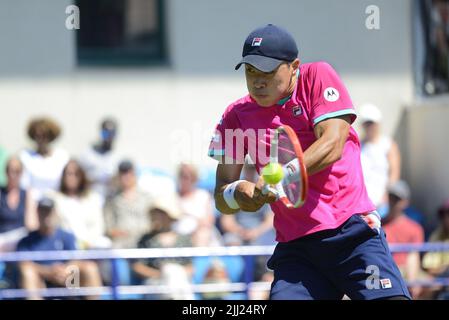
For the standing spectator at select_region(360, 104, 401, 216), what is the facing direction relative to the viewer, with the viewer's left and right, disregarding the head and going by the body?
facing the viewer and to the left of the viewer

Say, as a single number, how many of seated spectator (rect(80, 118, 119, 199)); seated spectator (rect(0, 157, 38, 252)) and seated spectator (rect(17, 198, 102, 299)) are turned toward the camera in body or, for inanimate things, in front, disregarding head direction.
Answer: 3

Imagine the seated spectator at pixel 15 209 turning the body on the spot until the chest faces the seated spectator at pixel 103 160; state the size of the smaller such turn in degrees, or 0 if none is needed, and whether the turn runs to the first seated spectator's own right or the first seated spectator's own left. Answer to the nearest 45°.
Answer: approximately 135° to the first seated spectator's own left

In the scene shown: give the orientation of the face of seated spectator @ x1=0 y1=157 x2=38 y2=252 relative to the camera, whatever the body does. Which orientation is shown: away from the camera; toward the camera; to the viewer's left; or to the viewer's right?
toward the camera

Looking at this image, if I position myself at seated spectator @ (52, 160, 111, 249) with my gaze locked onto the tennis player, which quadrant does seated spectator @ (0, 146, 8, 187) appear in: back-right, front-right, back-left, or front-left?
back-right

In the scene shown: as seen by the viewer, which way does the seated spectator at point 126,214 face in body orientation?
toward the camera

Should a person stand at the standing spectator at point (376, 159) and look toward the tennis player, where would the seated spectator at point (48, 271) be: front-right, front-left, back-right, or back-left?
front-right

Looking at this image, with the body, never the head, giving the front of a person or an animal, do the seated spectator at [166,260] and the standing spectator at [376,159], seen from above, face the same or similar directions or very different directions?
same or similar directions

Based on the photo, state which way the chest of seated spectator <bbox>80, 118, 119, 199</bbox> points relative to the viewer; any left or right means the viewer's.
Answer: facing the viewer

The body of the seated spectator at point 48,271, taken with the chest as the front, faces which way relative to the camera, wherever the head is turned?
toward the camera

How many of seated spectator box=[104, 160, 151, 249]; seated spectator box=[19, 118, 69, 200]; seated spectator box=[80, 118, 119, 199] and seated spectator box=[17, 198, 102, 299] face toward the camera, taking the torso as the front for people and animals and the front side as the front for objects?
4

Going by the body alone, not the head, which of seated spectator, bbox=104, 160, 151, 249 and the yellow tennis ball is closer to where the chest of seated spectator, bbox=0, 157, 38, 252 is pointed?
the yellow tennis ball

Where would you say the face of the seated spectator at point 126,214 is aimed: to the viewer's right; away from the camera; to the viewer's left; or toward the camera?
toward the camera

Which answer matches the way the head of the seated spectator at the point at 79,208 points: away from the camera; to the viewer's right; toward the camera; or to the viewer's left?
toward the camera

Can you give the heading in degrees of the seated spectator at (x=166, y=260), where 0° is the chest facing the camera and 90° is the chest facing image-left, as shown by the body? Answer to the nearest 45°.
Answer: approximately 45°
